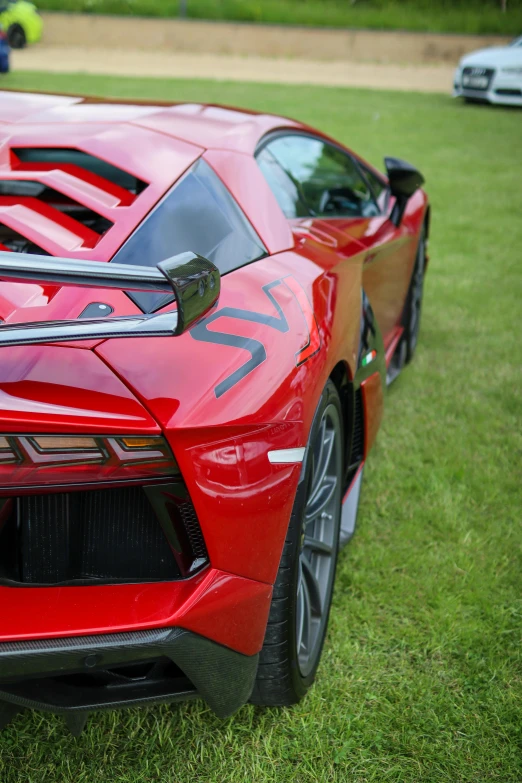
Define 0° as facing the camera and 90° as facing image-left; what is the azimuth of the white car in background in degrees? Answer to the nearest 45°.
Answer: approximately 45°

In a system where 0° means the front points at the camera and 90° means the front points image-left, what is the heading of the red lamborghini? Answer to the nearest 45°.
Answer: approximately 180°

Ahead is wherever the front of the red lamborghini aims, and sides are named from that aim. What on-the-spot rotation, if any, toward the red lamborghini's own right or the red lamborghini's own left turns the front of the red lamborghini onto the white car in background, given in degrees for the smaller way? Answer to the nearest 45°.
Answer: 0° — it already faces it

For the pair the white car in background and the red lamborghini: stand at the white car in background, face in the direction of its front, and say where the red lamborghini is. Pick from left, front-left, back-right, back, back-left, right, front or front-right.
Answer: front-left

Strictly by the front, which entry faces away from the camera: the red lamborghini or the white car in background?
the red lamborghini

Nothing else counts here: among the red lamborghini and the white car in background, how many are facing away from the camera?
1
